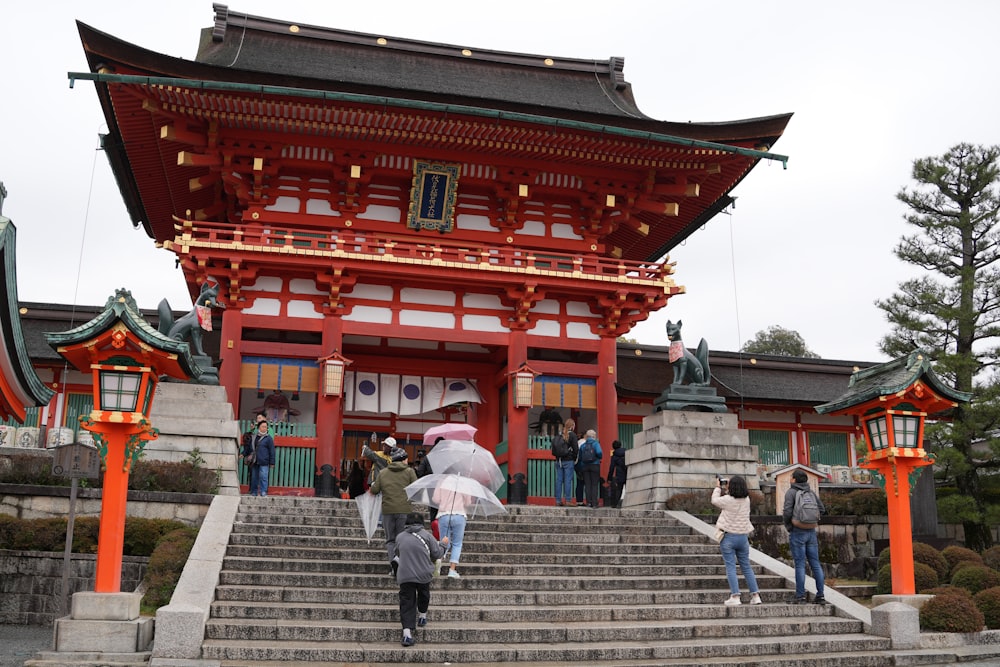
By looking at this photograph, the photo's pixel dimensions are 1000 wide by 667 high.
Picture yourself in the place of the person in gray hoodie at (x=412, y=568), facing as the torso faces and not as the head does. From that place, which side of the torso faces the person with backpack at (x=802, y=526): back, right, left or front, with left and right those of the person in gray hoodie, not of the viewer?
right

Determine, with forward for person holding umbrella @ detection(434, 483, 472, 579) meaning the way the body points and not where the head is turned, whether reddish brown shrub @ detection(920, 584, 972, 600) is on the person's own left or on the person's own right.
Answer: on the person's own right

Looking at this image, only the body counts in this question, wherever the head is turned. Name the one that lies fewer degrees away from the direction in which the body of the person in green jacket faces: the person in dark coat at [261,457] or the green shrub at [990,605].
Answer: the person in dark coat

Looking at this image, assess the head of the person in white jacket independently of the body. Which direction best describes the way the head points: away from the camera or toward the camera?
away from the camera

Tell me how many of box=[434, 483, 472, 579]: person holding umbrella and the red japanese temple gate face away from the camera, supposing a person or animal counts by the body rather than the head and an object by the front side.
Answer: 1

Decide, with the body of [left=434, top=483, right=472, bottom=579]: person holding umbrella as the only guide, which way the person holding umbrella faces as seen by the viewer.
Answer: away from the camera

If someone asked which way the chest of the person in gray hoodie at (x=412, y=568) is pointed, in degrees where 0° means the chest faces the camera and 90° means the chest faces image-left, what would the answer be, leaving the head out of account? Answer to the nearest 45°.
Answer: approximately 180°

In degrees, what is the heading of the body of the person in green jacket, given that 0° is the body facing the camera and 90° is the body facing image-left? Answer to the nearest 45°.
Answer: approximately 180°

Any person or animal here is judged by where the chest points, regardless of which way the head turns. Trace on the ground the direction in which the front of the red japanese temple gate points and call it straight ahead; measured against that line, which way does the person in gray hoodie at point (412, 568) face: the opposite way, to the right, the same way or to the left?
the opposite way

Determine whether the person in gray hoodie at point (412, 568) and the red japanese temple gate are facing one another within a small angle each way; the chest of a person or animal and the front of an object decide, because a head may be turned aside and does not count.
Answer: yes

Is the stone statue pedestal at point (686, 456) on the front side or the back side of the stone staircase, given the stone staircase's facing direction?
on the back side

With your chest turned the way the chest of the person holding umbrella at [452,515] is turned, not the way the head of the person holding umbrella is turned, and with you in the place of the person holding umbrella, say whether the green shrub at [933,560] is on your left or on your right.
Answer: on your right
